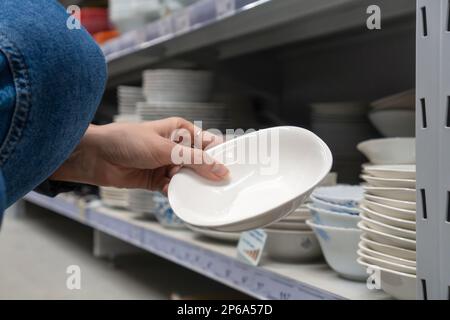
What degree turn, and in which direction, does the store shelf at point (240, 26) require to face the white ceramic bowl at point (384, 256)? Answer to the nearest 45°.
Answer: approximately 45° to its left

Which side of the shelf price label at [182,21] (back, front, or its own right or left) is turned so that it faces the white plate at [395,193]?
left

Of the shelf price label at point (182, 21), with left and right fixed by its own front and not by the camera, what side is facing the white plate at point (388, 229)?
left

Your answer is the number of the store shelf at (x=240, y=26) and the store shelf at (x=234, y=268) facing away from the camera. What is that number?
0
